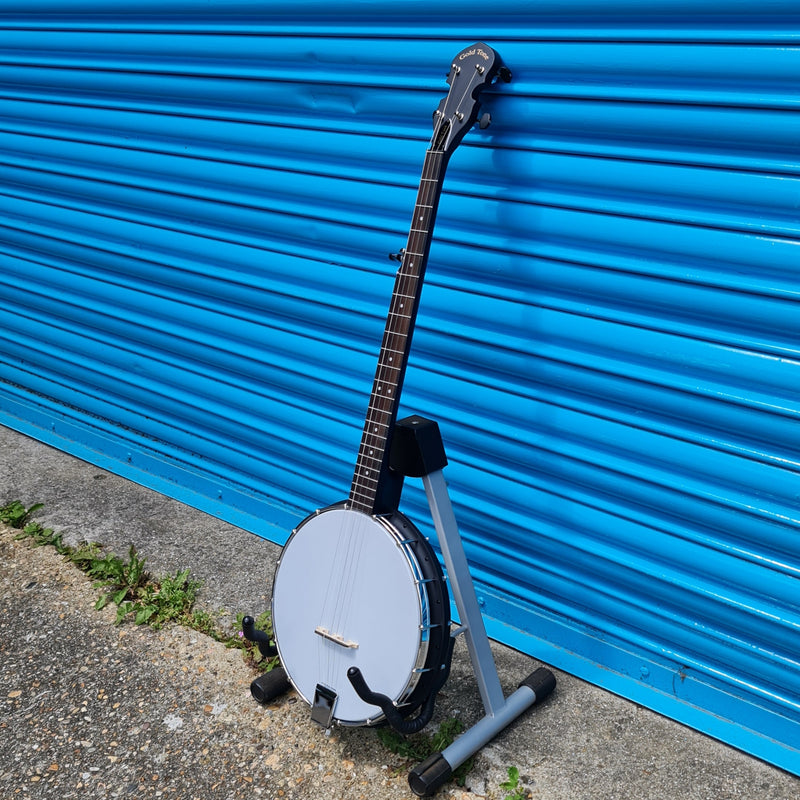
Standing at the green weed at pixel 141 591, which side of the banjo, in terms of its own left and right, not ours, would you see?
right

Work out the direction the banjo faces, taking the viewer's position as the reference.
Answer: facing the viewer and to the left of the viewer
